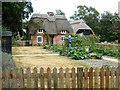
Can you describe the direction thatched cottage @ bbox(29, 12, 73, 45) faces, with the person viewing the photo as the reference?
facing the viewer

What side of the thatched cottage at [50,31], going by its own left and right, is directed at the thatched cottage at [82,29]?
left

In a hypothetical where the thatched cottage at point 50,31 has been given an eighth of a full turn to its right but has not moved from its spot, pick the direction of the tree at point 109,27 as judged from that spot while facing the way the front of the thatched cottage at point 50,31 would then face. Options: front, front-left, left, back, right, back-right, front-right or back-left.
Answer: back-left

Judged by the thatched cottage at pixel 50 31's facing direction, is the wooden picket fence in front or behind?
in front

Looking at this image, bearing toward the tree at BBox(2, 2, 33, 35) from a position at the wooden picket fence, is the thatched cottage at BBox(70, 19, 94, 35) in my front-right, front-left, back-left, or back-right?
front-right

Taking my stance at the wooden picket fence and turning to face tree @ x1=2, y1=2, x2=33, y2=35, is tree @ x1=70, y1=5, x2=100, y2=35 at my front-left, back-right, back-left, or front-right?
front-right
